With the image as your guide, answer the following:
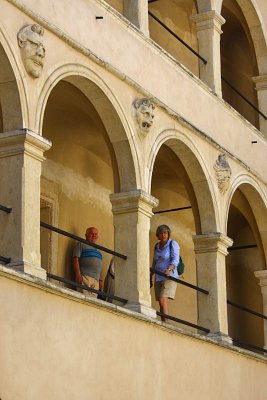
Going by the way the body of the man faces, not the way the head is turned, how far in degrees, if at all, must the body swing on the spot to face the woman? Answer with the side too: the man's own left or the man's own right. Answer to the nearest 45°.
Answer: approximately 45° to the man's own left

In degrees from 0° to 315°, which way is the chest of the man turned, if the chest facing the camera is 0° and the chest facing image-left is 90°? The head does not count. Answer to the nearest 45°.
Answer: approximately 315°
